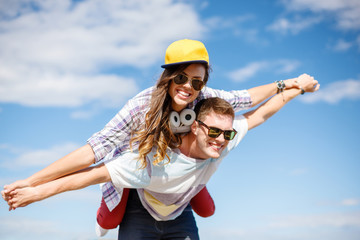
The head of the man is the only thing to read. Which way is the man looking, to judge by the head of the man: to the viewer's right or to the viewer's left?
to the viewer's right

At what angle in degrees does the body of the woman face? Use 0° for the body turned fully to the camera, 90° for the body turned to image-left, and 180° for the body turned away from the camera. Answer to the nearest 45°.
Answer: approximately 315°
